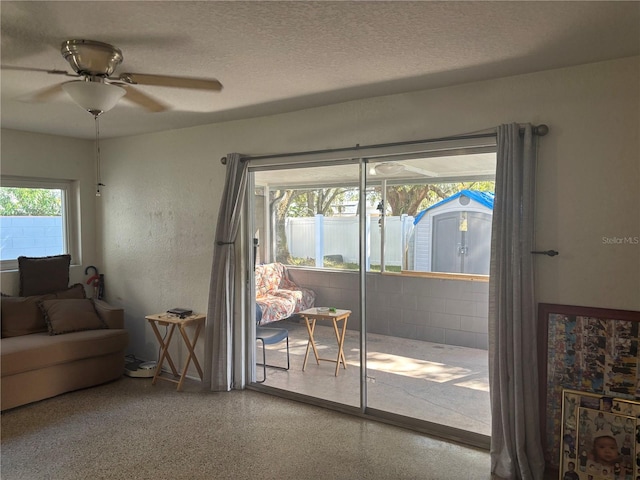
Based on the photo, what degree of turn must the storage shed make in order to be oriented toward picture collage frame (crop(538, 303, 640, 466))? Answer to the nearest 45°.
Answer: approximately 45° to its left

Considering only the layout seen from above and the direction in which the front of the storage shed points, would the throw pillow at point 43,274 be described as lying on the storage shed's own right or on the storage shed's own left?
on the storage shed's own right

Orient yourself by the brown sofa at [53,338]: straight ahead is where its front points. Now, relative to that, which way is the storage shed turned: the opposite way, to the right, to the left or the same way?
to the right

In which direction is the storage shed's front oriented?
toward the camera

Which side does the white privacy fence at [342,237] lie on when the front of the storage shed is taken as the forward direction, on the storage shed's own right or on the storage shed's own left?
on the storage shed's own right

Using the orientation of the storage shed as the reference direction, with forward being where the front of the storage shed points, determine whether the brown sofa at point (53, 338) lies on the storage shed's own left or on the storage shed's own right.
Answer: on the storage shed's own right

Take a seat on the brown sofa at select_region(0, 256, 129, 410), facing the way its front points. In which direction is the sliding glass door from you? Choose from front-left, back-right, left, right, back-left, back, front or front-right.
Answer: front

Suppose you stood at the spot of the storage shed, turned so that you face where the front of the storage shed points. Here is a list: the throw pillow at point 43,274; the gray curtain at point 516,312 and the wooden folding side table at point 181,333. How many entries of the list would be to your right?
2

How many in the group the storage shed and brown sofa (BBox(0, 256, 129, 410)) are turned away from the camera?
0

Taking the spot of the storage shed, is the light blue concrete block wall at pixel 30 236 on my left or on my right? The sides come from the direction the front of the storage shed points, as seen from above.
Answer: on my right

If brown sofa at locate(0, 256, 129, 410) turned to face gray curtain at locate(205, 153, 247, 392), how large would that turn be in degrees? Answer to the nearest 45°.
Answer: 0° — it already faces it

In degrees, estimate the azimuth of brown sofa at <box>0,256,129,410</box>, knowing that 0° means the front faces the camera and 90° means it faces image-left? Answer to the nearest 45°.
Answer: approximately 315°

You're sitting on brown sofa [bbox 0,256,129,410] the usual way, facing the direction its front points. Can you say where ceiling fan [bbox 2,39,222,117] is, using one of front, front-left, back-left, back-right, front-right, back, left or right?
front-right
